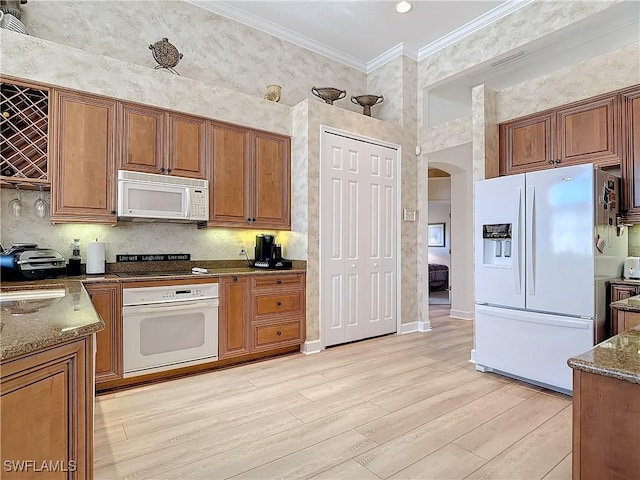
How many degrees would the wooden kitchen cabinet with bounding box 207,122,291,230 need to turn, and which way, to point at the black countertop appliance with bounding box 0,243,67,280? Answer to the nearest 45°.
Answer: approximately 90° to its right

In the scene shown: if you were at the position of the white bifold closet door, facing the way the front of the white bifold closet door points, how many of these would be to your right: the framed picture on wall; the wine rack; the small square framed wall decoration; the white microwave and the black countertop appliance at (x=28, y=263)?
3

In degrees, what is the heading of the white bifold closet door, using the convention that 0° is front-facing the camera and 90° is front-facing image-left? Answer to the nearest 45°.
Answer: approximately 315°

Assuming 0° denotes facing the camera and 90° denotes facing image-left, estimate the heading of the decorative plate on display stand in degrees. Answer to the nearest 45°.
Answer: approximately 0°

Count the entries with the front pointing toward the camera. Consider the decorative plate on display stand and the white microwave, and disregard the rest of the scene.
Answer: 2

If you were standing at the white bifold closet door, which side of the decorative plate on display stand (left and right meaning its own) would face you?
left

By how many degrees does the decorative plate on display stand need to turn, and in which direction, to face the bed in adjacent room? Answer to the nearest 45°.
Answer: approximately 135° to its left

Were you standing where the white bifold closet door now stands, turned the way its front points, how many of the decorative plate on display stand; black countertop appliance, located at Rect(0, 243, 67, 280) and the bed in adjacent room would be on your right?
2

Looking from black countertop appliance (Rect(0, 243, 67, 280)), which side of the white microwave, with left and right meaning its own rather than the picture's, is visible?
right
